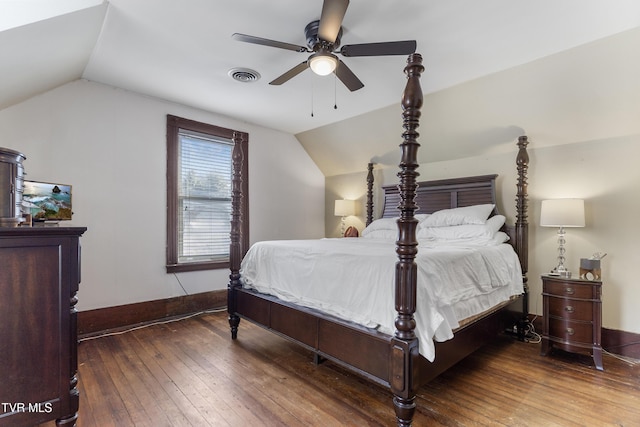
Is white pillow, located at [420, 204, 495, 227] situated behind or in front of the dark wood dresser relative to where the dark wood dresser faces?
in front

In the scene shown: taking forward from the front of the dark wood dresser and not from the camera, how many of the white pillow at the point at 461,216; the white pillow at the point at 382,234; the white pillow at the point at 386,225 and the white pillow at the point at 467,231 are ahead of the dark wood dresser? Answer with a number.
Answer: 4

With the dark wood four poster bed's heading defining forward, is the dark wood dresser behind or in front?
in front

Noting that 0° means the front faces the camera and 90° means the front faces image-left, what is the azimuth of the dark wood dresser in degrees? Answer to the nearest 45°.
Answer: approximately 270°

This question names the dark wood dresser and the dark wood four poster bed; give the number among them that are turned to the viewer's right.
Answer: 1

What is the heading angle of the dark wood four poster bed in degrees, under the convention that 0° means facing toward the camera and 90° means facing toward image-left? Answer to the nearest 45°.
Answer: approximately 45°

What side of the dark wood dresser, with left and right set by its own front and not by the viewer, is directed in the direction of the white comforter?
front
